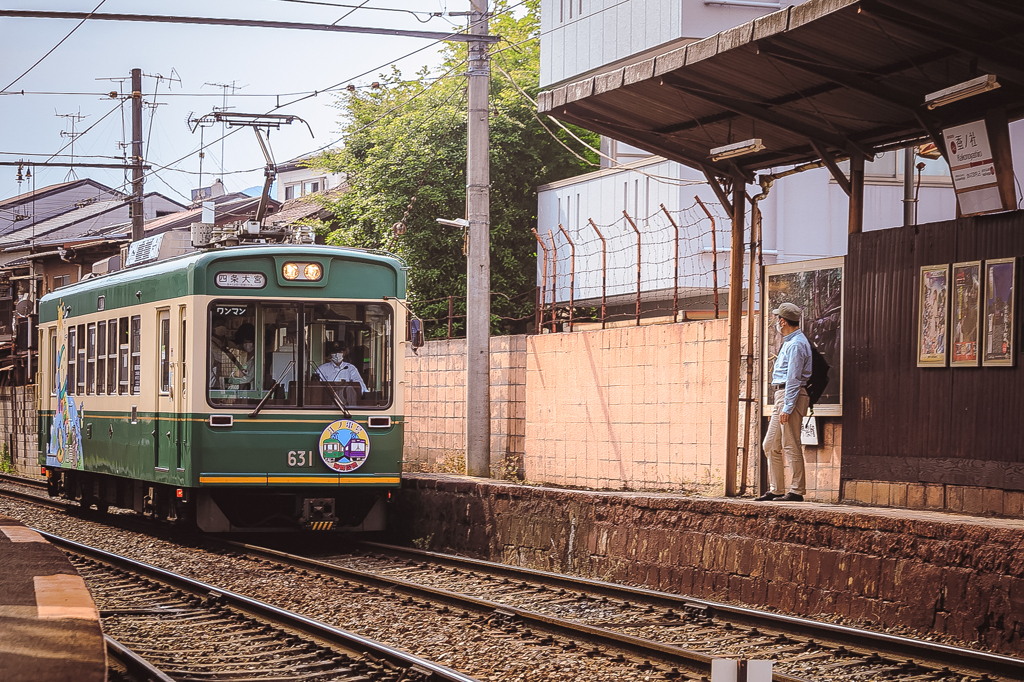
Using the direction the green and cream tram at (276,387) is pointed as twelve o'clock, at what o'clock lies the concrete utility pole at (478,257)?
The concrete utility pole is roughly at 9 o'clock from the green and cream tram.

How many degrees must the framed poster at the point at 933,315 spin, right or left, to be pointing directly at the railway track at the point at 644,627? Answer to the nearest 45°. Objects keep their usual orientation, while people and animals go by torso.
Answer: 0° — it already faces it

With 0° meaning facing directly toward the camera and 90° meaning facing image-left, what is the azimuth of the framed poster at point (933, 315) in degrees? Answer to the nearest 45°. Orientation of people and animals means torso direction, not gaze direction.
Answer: approximately 45°

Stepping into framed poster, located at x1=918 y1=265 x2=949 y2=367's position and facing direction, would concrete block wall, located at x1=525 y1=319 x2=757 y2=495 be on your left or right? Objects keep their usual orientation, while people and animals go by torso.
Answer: on your right

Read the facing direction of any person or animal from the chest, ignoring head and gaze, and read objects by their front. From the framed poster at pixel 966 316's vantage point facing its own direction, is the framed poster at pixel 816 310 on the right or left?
on its right

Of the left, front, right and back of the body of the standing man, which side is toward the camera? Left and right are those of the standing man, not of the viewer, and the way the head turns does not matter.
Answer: left

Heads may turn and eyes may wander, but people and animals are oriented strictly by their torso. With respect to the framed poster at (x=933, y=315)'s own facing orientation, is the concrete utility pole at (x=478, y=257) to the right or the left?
on its right

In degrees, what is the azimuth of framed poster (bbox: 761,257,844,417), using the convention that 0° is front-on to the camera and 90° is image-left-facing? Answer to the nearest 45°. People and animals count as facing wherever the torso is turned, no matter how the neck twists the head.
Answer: approximately 45°

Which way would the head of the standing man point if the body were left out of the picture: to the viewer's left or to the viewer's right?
to the viewer's left

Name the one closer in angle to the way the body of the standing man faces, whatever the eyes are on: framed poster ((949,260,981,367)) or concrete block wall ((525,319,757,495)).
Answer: the concrete block wall
